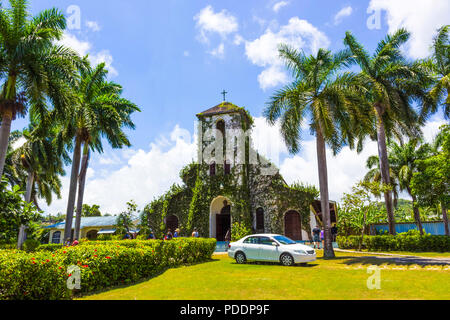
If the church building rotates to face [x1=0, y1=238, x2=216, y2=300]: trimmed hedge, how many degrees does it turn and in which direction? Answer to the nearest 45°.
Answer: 0° — it already faces it

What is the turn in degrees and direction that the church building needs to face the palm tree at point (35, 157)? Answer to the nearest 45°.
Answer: approximately 90° to its right

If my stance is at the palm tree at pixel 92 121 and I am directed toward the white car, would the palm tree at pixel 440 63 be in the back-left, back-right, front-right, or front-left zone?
front-left

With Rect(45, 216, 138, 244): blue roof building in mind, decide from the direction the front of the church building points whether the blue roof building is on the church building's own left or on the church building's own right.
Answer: on the church building's own right

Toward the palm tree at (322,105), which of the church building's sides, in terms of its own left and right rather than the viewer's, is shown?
front

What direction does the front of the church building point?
toward the camera

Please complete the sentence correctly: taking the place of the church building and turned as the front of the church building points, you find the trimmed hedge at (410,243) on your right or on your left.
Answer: on your left

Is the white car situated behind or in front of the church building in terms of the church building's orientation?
in front

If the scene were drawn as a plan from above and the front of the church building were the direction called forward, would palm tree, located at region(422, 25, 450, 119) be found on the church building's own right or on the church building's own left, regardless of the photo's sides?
on the church building's own left

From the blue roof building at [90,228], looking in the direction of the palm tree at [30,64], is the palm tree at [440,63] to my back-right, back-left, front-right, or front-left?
front-left

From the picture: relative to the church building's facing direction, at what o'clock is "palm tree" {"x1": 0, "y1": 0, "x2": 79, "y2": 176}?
The palm tree is roughly at 1 o'clock from the church building.
